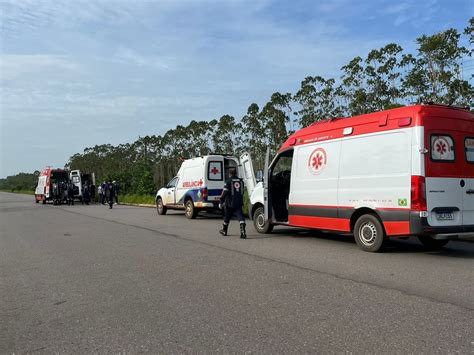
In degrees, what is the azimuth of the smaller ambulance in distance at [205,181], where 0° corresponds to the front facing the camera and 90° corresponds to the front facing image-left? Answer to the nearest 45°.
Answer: approximately 135°

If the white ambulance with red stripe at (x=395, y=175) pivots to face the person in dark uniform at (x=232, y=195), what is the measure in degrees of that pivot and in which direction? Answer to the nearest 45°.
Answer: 0° — it already faces them

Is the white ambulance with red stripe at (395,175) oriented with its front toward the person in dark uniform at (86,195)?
yes

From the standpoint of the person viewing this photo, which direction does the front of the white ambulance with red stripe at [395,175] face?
facing away from the viewer and to the left of the viewer

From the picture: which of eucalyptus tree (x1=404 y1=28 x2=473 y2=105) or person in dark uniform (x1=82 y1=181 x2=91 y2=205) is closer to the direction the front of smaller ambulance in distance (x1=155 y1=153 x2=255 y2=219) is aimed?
the person in dark uniform

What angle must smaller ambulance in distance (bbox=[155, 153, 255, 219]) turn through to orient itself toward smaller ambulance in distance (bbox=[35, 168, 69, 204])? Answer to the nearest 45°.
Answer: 0° — it already faces it

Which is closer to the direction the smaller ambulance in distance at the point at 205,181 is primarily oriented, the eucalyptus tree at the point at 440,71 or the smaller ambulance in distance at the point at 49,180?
the smaller ambulance in distance

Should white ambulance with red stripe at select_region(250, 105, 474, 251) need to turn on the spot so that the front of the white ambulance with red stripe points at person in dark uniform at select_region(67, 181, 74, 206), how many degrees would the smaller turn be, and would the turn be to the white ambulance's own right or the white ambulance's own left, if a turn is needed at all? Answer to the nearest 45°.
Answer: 0° — it already faces them
